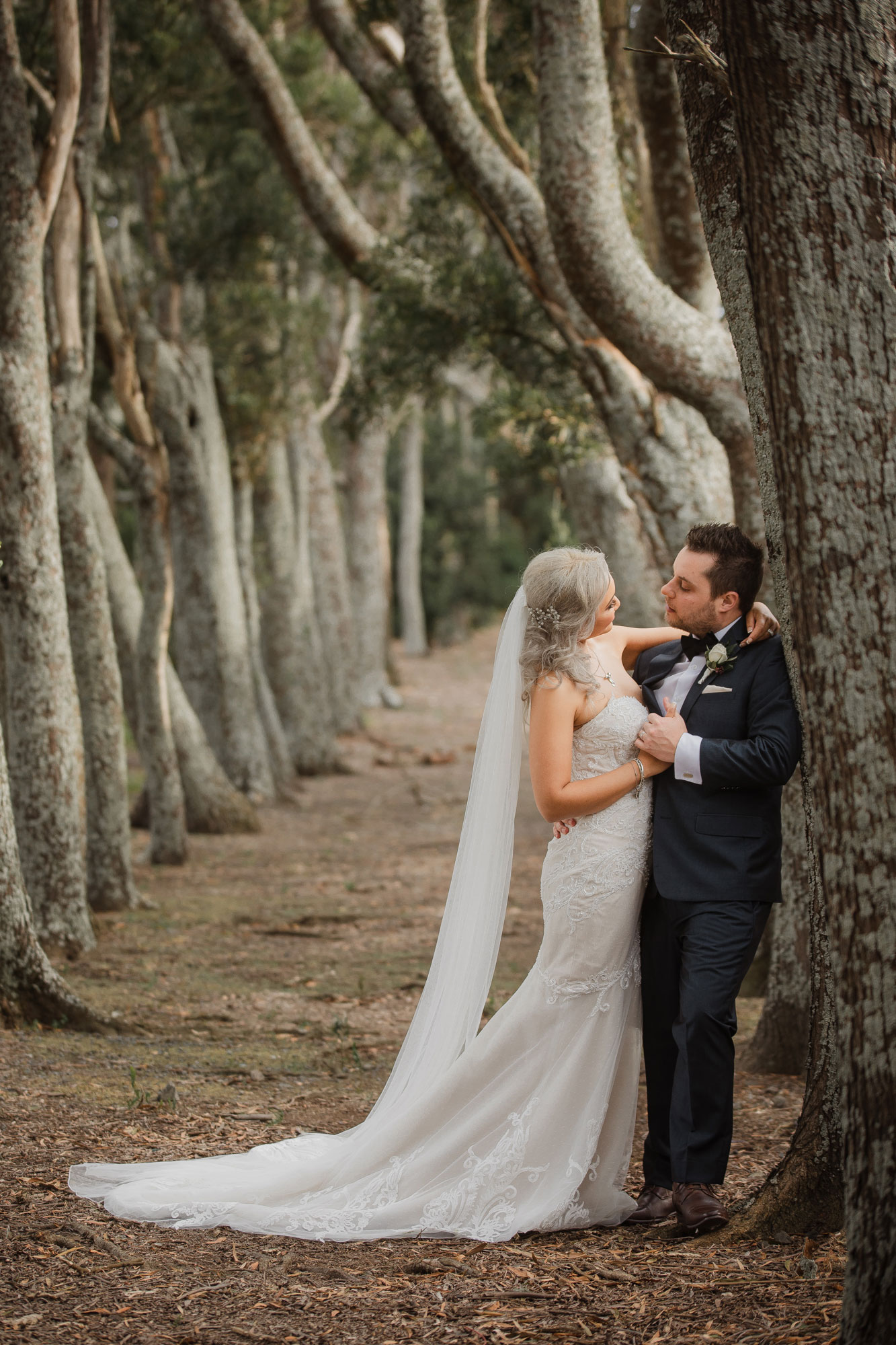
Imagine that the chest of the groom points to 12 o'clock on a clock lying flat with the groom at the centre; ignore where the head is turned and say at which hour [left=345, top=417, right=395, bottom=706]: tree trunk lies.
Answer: The tree trunk is roughly at 4 o'clock from the groom.

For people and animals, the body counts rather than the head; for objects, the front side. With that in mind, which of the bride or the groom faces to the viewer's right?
the bride

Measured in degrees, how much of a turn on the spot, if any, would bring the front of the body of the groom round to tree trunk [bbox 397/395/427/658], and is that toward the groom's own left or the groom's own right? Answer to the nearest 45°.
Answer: approximately 135° to the groom's own right

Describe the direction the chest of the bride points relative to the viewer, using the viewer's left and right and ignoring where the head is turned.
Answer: facing to the right of the viewer

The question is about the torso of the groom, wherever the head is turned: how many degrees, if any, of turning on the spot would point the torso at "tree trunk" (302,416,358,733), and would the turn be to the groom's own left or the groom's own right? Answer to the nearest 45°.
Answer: approximately 135° to the groom's own right

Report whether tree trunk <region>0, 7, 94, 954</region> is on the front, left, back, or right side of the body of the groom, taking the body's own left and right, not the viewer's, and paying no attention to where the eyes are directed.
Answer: right

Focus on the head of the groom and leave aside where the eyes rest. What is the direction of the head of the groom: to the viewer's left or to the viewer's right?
to the viewer's left

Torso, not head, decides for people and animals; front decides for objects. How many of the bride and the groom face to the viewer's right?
1

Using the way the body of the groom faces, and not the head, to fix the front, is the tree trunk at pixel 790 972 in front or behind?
behind

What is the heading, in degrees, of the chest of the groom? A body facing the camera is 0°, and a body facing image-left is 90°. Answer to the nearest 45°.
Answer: approximately 45°

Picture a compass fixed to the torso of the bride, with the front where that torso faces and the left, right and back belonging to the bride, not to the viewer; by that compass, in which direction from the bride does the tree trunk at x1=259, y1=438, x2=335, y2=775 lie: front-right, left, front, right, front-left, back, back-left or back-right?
left

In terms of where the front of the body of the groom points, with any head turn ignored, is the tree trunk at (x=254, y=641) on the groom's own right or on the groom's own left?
on the groom's own right
